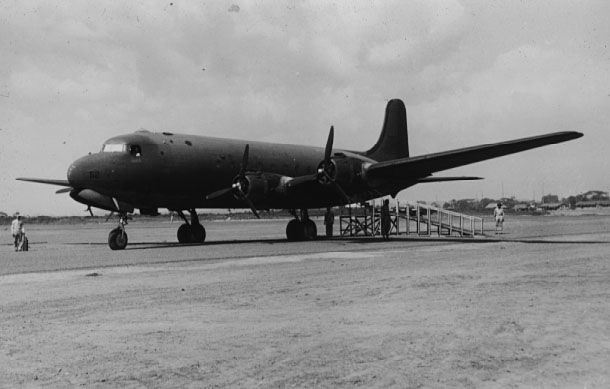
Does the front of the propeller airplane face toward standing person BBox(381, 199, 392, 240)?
no

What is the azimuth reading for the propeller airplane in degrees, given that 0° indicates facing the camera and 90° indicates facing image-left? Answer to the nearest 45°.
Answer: approximately 45°

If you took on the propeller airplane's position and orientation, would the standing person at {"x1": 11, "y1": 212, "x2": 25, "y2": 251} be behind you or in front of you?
in front
